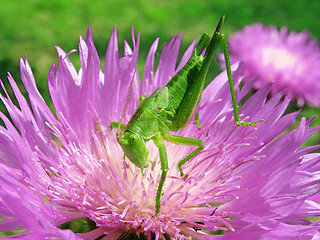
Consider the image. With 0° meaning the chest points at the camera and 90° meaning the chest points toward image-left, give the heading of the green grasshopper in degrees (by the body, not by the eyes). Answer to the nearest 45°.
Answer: approximately 45°

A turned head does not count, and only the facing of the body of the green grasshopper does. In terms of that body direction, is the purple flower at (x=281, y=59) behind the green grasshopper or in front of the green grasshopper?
behind
